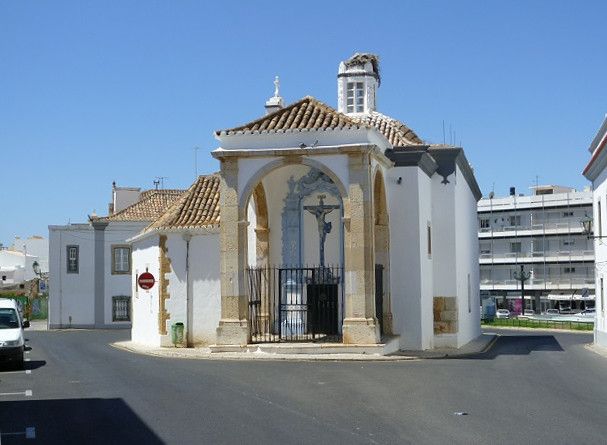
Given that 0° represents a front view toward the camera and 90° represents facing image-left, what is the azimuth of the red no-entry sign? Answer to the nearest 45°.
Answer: approximately 0°

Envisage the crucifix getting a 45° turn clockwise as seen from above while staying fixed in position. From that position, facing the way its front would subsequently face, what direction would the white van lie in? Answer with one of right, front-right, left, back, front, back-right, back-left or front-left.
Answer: front

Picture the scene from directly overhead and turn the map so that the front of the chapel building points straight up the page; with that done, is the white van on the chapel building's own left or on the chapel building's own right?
on the chapel building's own right

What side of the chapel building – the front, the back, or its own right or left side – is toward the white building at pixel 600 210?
left

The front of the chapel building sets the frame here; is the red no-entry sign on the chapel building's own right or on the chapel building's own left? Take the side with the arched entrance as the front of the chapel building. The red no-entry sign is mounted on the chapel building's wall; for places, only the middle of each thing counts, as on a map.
on the chapel building's own right

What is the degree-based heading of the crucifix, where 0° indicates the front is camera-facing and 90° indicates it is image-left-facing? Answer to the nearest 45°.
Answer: approximately 0°

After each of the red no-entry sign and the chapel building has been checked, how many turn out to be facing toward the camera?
2

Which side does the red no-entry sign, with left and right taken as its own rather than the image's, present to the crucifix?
left

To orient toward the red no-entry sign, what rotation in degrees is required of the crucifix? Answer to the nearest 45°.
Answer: approximately 90° to its right
